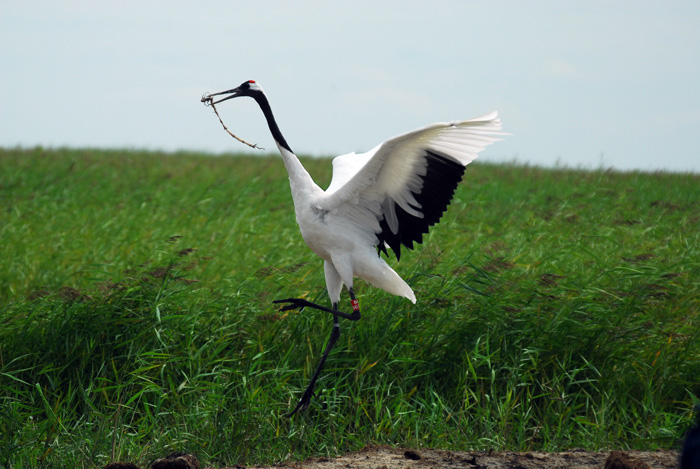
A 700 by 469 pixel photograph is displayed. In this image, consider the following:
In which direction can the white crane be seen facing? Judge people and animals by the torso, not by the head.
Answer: to the viewer's left
